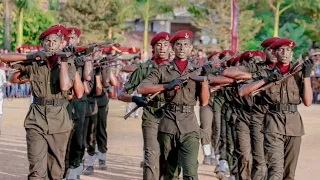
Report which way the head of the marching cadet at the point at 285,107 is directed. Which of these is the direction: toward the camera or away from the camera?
toward the camera

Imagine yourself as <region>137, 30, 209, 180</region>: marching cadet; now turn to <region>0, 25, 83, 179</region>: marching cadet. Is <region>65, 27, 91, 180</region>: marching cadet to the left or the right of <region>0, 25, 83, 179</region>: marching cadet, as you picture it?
right

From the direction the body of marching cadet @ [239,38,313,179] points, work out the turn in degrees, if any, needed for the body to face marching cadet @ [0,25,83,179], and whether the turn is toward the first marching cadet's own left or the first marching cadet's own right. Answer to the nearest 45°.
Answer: approximately 90° to the first marching cadet's own right

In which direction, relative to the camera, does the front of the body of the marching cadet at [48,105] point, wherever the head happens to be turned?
toward the camera

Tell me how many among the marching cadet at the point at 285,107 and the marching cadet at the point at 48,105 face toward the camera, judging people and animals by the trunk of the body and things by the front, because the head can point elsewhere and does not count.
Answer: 2

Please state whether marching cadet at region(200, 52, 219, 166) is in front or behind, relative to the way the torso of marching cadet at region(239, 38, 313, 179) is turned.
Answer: behind

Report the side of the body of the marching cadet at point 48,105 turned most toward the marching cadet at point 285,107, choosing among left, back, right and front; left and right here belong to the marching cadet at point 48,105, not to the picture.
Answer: left

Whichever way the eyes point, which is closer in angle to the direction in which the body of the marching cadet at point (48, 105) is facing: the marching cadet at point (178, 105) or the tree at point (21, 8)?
the marching cadet

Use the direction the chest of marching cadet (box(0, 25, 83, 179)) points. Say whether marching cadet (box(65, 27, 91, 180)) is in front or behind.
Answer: behind

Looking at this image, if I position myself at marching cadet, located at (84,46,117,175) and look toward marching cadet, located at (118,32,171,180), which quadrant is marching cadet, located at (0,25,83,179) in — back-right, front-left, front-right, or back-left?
front-right

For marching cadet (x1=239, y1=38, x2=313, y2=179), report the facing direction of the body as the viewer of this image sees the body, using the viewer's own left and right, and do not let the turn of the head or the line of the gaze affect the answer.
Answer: facing the viewer
